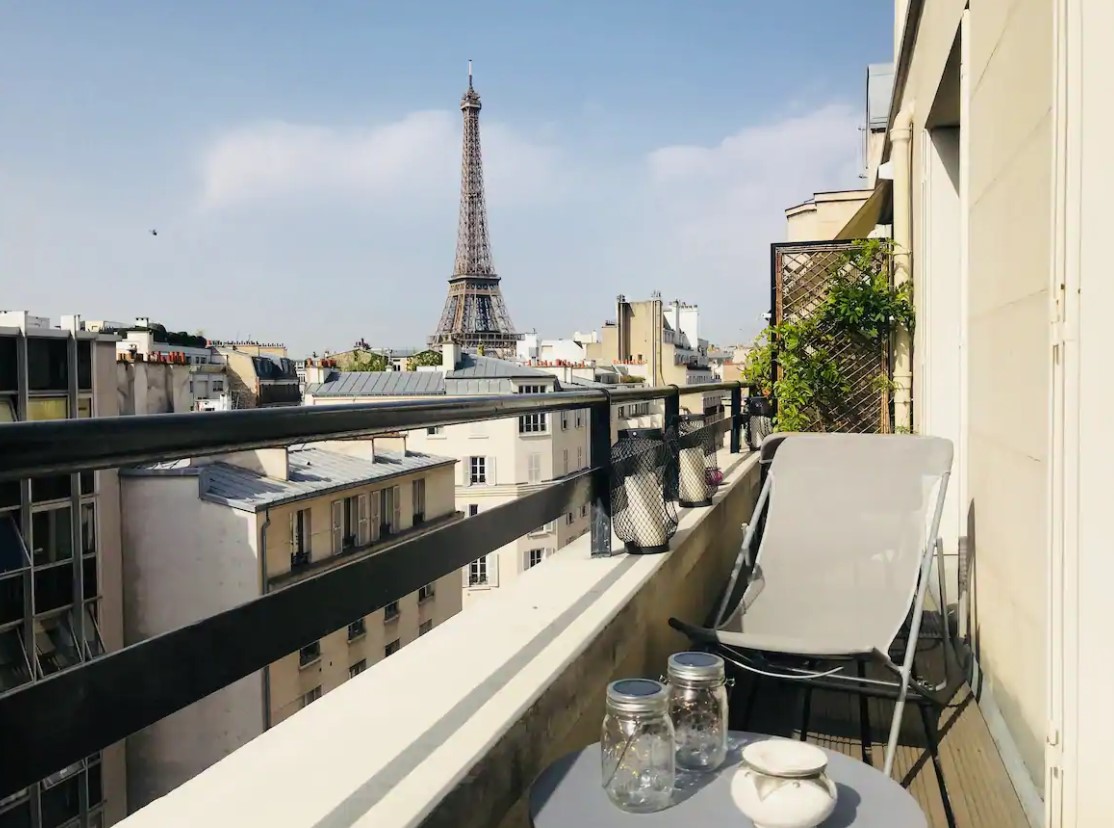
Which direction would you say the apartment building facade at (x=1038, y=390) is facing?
to the viewer's left

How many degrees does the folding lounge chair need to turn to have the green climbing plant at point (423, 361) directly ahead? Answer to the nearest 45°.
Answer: approximately 90° to its right

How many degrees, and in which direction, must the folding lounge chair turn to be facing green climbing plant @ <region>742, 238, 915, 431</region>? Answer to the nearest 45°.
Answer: approximately 135° to its right

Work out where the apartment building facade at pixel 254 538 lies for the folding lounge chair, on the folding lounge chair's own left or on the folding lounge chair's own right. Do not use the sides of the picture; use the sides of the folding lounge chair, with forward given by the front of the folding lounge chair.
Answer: on the folding lounge chair's own right

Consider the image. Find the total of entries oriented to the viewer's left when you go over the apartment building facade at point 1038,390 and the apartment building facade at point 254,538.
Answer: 1

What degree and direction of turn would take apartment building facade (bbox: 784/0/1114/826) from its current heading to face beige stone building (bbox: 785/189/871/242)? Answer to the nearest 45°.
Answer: approximately 90° to its right

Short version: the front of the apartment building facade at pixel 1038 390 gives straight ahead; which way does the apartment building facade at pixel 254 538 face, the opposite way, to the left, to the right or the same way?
the opposite way

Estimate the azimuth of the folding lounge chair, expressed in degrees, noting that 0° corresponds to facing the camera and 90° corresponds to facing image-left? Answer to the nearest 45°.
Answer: approximately 45°

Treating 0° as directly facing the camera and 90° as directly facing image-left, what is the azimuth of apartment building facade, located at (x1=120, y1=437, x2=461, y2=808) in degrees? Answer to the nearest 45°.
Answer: approximately 315°

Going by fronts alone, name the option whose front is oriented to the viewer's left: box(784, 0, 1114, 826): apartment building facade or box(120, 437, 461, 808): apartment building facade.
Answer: box(784, 0, 1114, 826): apartment building facade

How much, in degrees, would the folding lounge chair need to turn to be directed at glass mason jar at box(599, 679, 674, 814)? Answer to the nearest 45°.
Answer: approximately 45° to its left

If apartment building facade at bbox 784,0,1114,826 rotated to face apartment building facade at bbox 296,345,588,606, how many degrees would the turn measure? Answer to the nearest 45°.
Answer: approximately 45° to its right
